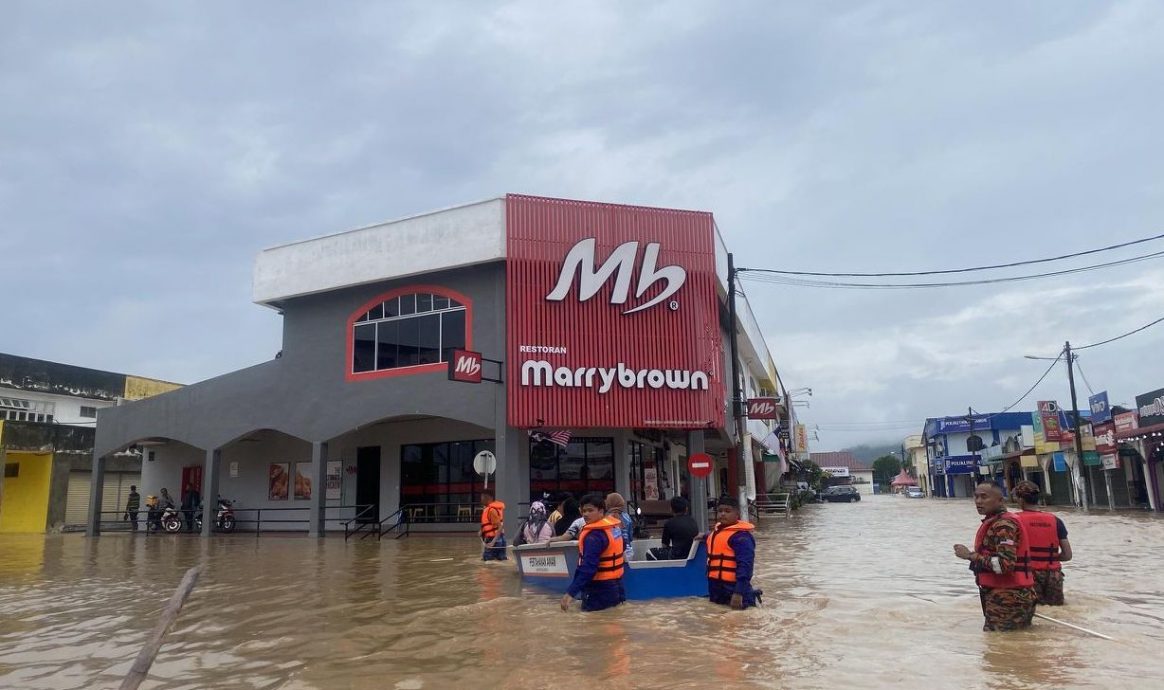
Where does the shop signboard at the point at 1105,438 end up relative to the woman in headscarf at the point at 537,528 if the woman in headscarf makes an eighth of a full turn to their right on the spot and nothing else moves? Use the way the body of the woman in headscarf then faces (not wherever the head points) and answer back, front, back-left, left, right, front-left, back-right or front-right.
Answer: front

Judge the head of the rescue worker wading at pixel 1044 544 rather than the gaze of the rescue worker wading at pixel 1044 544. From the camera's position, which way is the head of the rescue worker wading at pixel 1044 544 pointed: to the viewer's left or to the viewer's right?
to the viewer's left

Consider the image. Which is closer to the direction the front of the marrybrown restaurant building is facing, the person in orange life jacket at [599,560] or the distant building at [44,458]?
the person in orange life jacket

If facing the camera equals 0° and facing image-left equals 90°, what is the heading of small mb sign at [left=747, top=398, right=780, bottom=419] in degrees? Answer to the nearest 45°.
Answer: approximately 0°
